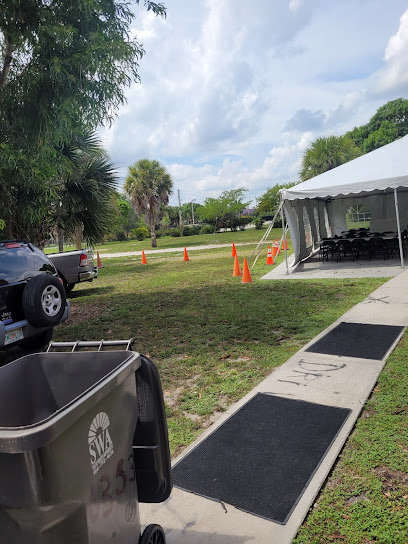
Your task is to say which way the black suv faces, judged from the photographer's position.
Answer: facing away from the viewer and to the left of the viewer

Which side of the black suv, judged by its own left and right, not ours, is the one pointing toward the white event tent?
right

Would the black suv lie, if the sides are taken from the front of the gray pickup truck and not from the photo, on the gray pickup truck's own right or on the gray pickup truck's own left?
on the gray pickup truck's own left

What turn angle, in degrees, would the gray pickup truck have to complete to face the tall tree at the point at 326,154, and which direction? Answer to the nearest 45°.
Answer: approximately 90° to its right

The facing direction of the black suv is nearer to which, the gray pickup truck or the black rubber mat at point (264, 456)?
the gray pickup truck

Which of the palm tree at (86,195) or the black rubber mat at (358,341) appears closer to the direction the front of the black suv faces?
the palm tree

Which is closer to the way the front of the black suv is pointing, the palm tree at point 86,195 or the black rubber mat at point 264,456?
the palm tree

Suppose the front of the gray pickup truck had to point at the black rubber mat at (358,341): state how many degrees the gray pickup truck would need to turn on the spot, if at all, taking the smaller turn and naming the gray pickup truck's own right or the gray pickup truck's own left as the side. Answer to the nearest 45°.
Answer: approximately 180°

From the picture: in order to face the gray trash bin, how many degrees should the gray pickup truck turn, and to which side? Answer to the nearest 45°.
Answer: approximately 135° to its left

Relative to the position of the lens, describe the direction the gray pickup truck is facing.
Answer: facing away from the viewer and to the left of the viewer

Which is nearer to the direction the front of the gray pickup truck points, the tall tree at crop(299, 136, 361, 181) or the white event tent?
the tall tree
